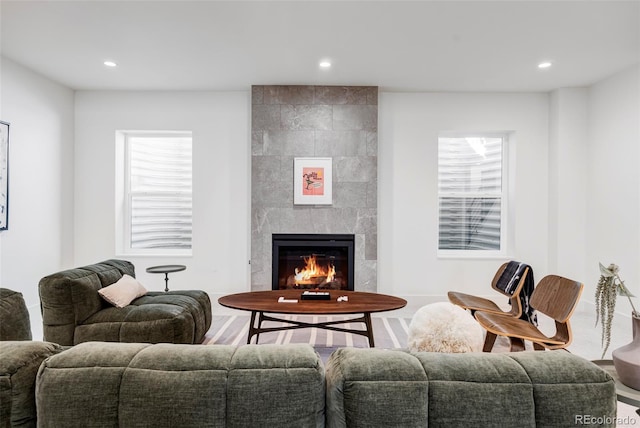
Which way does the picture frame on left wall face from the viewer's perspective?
to the viewer's right

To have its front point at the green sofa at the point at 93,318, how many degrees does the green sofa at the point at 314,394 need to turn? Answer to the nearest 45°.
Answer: approximately 45° to its left

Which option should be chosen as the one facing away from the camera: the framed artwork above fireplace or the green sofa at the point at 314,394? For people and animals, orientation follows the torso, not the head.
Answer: the green sofa

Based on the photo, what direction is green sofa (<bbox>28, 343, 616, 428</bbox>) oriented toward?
away from the camera

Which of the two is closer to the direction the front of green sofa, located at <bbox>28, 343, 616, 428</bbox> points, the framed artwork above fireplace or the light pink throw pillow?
the framed artwork above fireplace

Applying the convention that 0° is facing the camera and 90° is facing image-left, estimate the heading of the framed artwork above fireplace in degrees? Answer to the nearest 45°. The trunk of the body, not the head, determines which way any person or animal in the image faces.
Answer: approximately 0°
